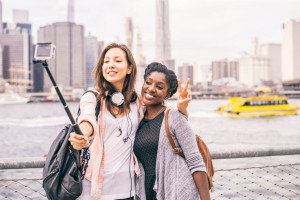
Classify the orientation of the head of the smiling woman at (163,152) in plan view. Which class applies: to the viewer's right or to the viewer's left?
to the viewer's left

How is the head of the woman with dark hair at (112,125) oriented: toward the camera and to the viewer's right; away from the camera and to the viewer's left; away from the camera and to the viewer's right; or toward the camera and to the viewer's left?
toward the camera and to the viewer's left

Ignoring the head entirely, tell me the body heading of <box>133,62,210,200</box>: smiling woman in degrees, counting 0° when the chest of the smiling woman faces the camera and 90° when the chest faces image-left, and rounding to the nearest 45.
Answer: approximately 45°

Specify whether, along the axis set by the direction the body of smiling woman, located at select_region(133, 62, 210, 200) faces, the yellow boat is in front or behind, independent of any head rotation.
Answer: behind

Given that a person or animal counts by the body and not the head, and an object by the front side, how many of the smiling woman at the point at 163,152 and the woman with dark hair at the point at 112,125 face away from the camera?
0
